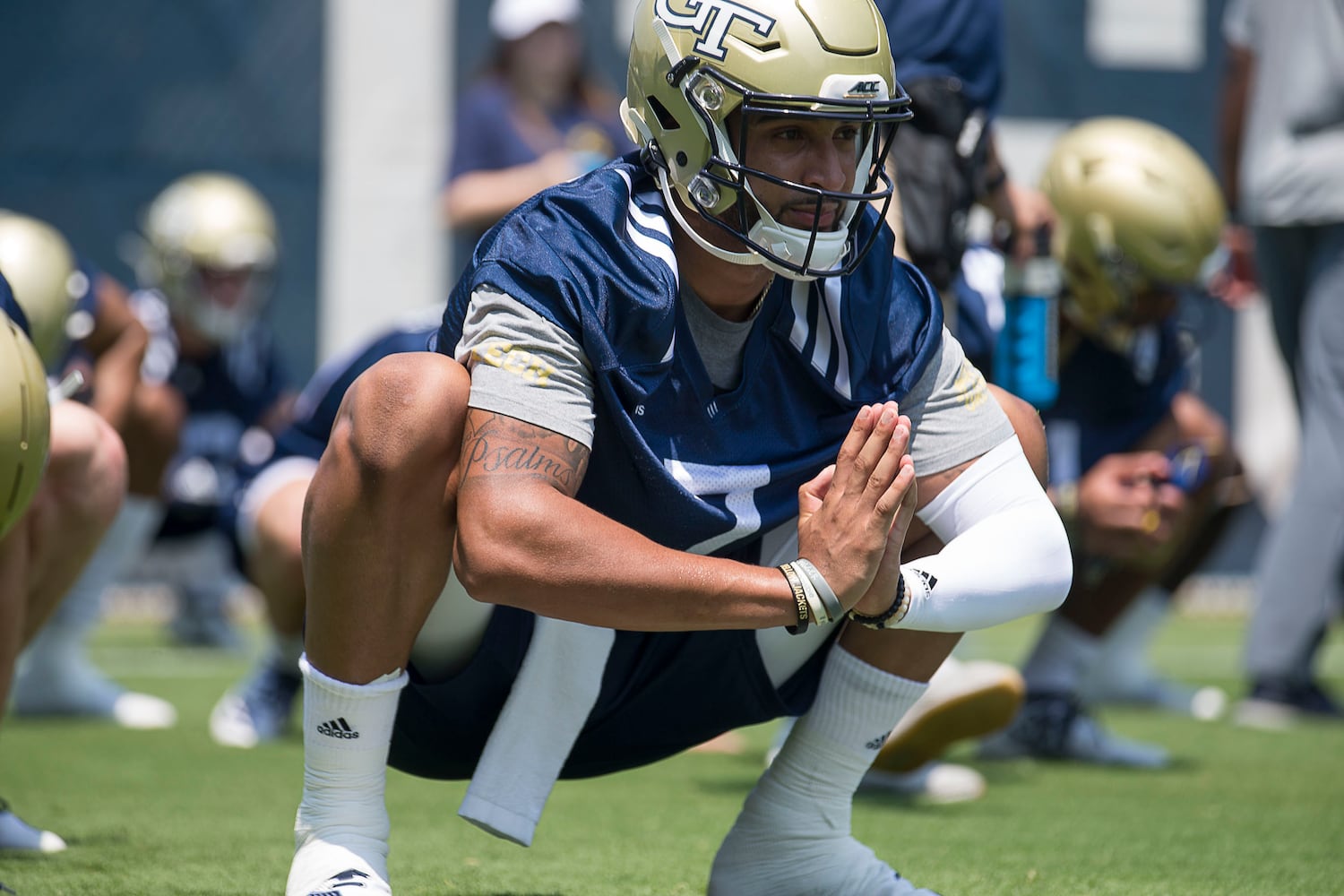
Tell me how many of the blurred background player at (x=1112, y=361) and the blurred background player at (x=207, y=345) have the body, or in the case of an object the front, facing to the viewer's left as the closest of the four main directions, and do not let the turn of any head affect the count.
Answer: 0

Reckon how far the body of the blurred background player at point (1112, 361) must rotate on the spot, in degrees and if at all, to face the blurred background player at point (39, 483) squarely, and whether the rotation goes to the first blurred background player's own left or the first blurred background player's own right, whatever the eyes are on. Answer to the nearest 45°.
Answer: approximately 90° to the first blurred background player's own right

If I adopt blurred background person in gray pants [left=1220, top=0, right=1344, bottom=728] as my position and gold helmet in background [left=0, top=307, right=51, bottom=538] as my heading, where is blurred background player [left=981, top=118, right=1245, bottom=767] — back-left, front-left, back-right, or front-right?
front-left

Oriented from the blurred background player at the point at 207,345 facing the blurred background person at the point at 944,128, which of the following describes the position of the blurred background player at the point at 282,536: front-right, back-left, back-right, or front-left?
front-right

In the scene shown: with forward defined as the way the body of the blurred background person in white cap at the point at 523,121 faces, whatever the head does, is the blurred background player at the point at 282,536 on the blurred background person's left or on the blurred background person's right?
on the blurred background person's right

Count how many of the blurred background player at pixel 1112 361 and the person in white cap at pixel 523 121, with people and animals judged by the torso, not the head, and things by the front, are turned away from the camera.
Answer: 0

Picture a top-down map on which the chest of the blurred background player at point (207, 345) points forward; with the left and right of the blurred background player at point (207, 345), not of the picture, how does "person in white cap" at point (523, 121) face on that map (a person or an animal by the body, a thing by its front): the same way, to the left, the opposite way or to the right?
the same way

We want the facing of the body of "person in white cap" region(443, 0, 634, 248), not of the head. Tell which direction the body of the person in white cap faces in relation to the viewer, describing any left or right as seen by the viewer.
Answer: facing the viewer and to the right of the viewer

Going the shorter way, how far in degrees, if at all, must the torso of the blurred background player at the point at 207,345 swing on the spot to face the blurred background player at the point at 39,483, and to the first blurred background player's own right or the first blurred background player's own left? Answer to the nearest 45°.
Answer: approximately 45° to the first blurred background player's own right

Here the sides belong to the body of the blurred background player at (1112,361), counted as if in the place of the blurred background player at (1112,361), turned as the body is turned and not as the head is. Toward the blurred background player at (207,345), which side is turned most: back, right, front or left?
back
